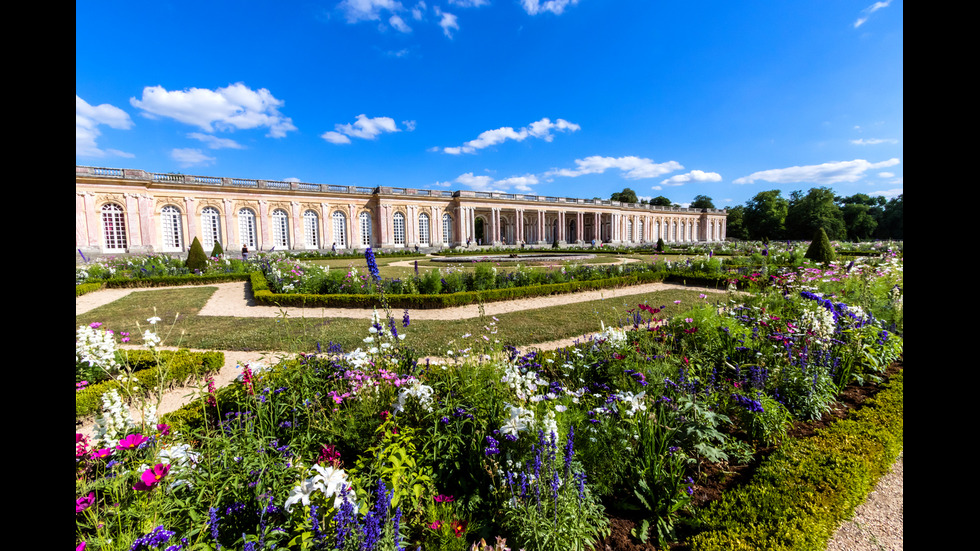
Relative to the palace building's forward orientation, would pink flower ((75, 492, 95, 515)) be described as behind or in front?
in front

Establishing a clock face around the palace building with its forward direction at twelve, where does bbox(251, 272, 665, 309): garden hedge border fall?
The garden hedge border is roughly at 1 o'clock from the palace building.

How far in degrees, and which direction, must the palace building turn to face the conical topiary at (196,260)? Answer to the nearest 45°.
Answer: approximately 45° to its right

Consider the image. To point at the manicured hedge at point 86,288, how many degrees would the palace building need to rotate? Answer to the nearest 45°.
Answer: approximately 45° to its right

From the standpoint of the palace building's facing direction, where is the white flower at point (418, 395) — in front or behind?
in front

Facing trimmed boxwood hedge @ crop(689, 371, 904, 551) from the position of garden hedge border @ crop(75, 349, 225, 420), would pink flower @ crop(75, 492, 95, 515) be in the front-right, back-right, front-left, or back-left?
front-right

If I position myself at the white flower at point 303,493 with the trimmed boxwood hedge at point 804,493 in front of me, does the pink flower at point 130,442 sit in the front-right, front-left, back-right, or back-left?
back-left

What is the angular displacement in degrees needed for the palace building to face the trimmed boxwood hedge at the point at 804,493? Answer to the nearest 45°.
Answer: approximately 45° to its right

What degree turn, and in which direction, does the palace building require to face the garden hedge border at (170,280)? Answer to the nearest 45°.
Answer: approximately 45° to its right

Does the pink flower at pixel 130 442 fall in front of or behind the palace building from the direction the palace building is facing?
in front

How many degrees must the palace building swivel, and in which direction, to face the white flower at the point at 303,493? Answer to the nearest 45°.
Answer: approximately 45° to its right

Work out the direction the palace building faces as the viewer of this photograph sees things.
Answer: facing the viewer and to the right of the viewer

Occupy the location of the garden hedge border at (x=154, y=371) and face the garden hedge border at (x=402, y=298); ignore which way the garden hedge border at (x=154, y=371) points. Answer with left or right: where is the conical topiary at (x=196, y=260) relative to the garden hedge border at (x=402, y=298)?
left
